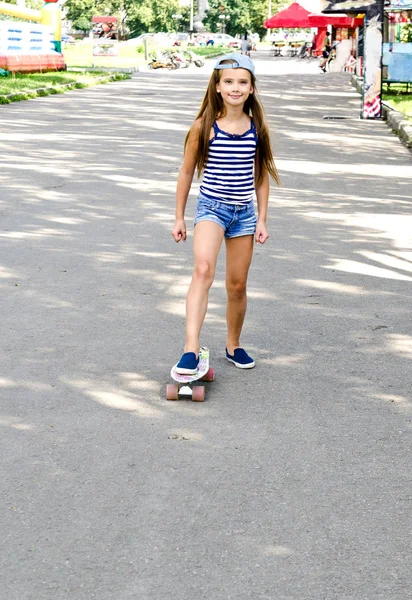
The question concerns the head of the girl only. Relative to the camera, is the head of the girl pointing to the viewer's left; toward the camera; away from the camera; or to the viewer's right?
toward the camera

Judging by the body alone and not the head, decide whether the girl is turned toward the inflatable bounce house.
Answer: no

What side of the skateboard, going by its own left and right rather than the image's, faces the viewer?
front

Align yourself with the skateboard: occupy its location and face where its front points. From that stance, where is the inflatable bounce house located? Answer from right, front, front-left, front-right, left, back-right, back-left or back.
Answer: back
